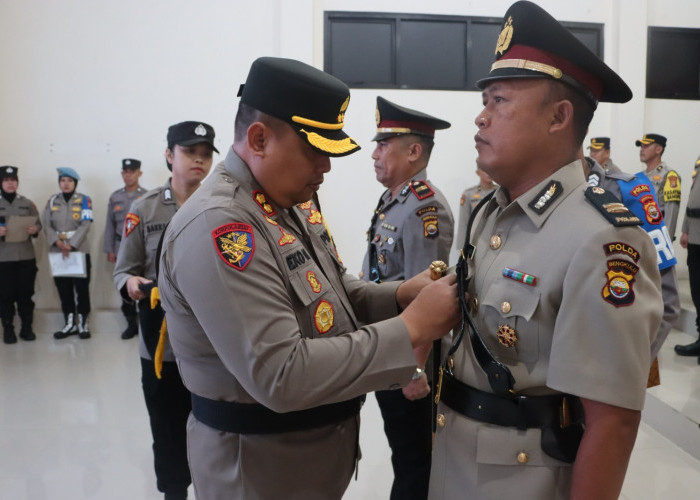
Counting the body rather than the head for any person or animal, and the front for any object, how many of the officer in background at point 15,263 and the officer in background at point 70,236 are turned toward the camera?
2

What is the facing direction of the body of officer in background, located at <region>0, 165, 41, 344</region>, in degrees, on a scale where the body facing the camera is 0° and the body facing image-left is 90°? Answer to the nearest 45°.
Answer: approximately 0°

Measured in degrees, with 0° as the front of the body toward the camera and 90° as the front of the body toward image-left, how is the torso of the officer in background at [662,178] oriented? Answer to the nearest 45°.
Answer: approximately 45°

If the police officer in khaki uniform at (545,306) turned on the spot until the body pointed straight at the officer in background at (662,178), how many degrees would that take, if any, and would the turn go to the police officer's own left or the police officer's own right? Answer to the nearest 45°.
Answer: approximately 135° to the police officer's own right
